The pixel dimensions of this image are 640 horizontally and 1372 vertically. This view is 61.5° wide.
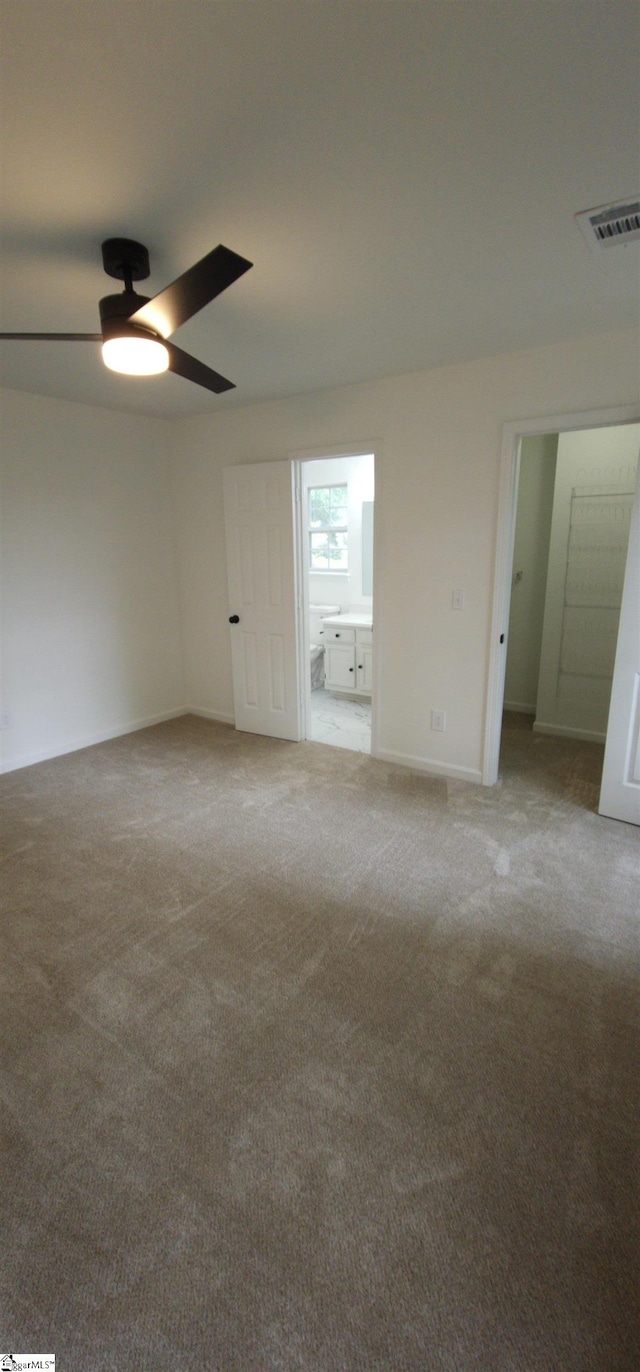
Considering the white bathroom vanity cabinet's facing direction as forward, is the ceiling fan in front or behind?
in front

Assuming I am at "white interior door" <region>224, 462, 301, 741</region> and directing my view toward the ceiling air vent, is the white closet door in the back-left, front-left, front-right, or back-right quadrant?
front-left

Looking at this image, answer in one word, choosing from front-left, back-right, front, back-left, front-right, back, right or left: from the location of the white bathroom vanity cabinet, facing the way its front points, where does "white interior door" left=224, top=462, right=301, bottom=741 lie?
front-right

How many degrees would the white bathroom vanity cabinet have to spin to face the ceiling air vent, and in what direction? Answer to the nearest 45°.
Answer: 0° — it already faces it

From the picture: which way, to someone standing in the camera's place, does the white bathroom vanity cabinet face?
facing the viewer
